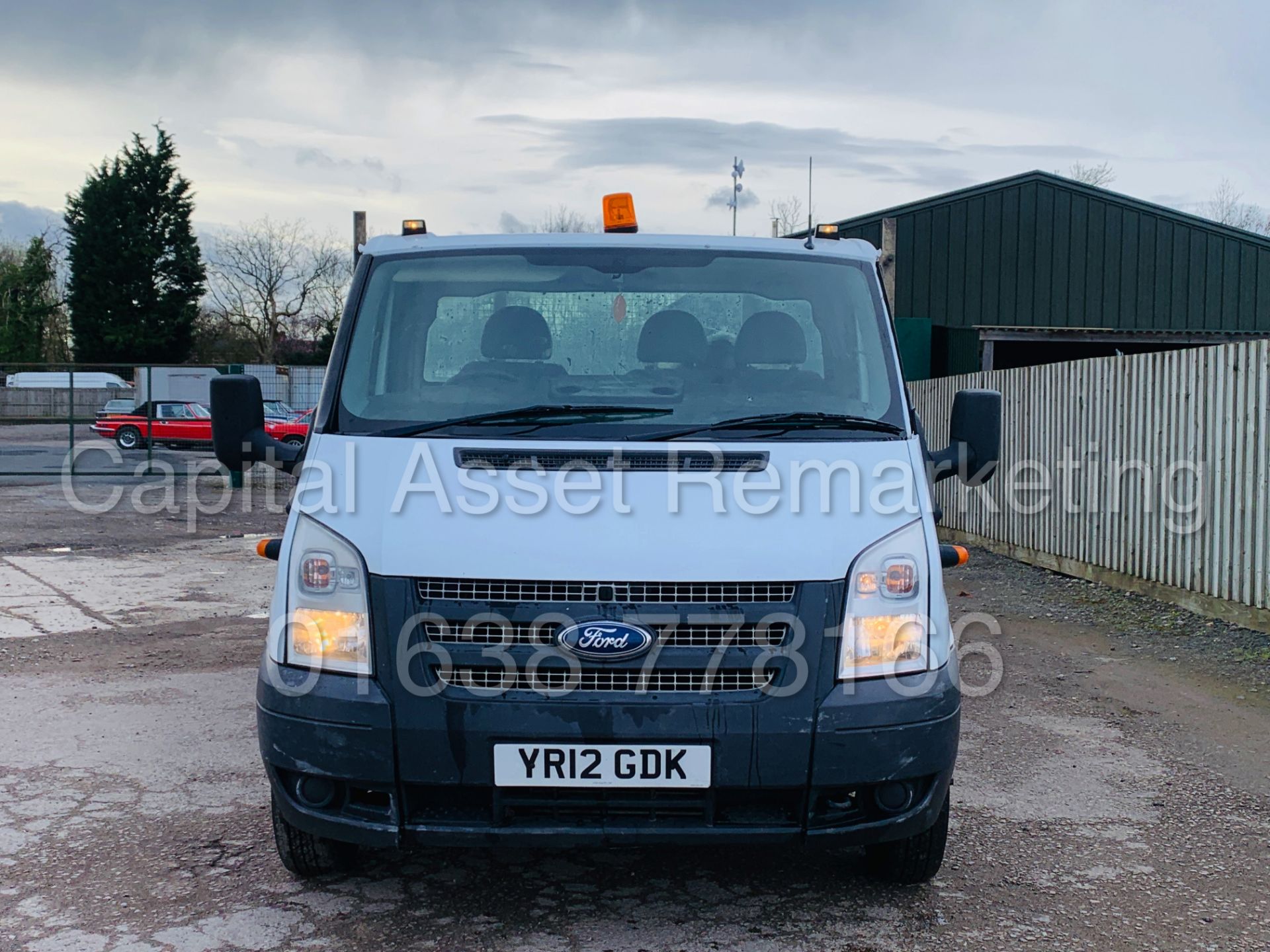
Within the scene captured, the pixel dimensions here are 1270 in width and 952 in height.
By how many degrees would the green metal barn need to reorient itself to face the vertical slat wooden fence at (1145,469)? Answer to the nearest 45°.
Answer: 0° — it already faces it

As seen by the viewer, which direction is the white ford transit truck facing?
toward the camera

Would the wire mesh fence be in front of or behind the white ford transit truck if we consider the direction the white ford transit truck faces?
behind

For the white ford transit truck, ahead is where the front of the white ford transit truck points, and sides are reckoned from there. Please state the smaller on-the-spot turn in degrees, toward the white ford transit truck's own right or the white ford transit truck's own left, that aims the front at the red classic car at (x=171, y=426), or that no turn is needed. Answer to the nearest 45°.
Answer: approximately 180°

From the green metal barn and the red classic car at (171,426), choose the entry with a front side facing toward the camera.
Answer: the green metal barn

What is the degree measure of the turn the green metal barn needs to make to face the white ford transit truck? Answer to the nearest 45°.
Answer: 0° — it already faces it

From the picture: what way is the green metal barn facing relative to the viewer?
toward the camera

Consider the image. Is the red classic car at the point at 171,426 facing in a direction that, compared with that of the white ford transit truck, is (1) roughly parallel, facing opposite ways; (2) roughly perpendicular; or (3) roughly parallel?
roughly perpendicular

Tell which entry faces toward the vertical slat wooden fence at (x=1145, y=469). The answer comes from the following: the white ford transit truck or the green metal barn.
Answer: the green metal barn

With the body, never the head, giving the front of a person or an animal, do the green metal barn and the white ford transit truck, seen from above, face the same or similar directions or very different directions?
same or similar directions
